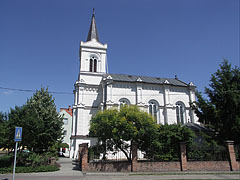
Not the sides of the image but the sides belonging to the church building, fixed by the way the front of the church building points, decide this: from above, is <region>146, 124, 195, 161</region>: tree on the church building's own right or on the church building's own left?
on the church building's own left

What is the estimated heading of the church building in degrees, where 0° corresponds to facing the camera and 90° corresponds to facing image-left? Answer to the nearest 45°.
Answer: approximately 90°

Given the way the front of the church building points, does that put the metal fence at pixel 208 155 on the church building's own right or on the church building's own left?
on the church building's own left

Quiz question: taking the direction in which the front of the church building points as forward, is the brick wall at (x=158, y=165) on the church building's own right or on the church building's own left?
on the church building's own left
